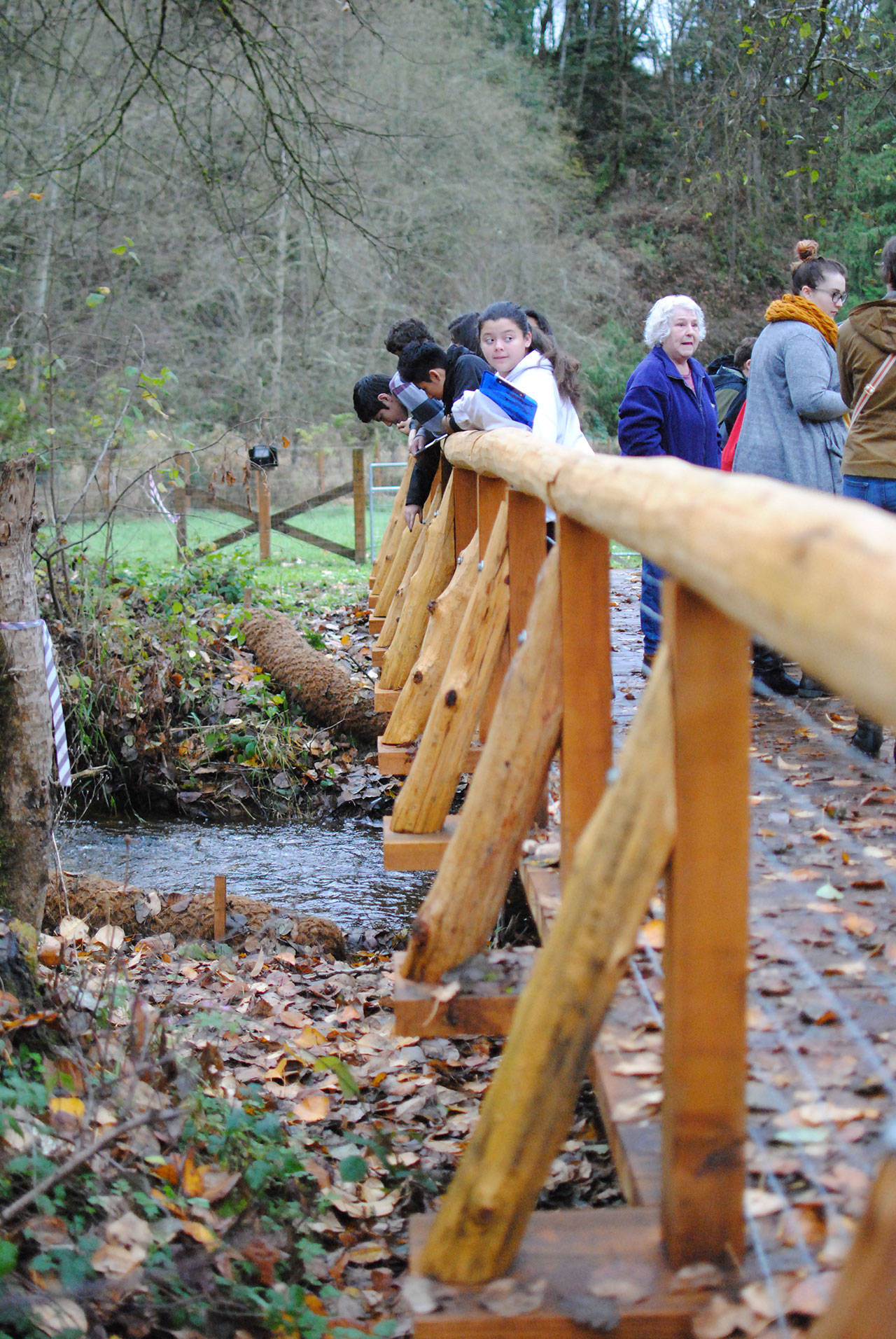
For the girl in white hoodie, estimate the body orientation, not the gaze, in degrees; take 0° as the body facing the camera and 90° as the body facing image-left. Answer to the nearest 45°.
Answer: approximately 45°

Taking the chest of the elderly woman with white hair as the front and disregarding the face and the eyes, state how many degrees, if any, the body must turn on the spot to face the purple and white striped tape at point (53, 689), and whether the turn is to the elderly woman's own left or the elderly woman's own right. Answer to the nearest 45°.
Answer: approximately 90° to the elderly woman's own right

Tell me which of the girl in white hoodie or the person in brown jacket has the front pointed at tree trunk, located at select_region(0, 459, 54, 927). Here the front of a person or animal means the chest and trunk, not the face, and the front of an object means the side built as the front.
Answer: the girl in white hoodie

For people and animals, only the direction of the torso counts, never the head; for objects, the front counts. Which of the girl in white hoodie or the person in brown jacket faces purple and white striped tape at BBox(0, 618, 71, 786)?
the girl in white hoodie
